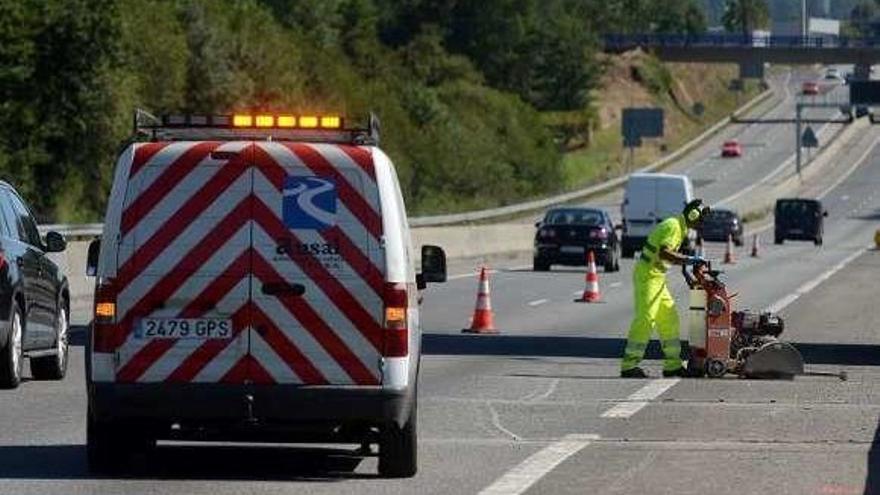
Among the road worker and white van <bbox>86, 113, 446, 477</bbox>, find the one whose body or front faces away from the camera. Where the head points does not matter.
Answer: the white van

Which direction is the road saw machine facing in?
to the viewer's right

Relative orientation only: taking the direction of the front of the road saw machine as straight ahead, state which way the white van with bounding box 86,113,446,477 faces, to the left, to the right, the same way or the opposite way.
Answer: to the left

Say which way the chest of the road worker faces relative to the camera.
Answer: to the viewer's right

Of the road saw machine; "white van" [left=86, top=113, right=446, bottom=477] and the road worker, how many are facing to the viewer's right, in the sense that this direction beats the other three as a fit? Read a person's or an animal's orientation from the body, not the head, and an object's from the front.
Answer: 2

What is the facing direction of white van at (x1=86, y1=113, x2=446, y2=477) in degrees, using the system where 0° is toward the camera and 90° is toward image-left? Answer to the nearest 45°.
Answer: approximately 180°

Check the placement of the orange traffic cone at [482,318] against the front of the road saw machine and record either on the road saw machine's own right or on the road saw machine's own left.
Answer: on the road saw machine's own left

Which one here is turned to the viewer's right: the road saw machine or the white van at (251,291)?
the road saw machine

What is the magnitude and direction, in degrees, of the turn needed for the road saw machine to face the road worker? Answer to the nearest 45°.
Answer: approximately 180°

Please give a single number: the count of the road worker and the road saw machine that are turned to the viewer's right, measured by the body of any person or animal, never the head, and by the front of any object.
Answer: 2

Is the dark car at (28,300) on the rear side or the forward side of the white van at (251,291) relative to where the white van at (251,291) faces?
on the forward side

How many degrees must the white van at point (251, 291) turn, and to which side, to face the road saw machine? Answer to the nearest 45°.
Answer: approximately 45° to its right

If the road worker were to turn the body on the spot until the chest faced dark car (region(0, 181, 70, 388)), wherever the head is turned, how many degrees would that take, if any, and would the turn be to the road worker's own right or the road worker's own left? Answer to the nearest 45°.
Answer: approximately 180°
